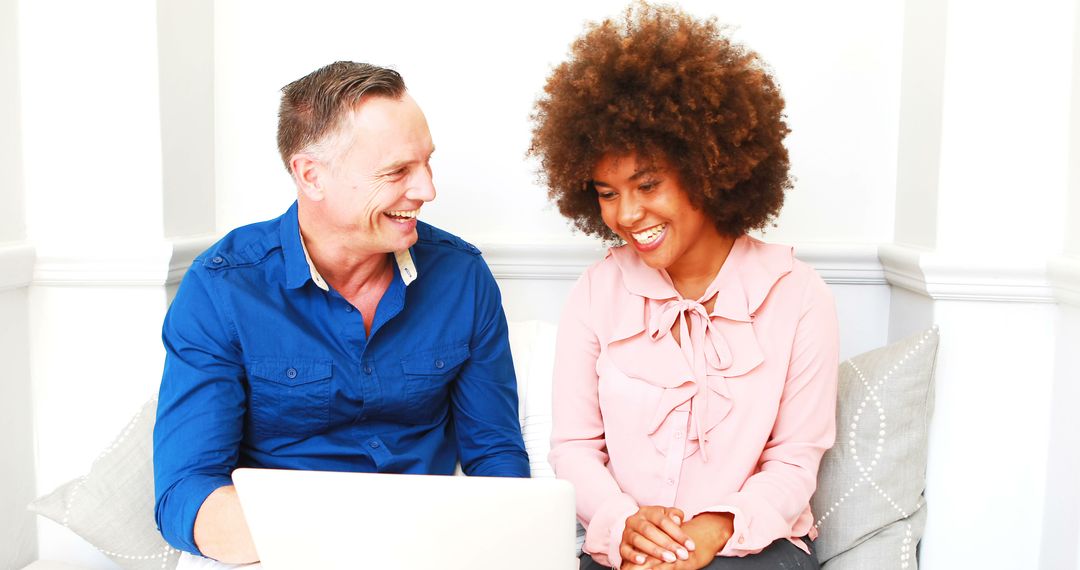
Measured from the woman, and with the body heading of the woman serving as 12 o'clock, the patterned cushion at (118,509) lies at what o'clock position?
The patterned cushion is roughly at 3 o'clock from the woman.

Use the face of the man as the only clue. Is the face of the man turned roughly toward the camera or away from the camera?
toward the camera

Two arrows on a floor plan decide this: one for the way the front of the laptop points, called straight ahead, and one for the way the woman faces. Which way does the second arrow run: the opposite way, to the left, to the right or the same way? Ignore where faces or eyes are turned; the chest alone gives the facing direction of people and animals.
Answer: the opposite way

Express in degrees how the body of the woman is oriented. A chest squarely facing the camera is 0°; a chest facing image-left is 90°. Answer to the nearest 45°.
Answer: approximately 0°

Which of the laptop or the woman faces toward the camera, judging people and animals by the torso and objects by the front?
the woman

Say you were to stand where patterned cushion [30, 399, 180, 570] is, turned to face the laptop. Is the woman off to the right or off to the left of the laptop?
left

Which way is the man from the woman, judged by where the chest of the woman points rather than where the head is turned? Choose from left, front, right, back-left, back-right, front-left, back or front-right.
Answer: right

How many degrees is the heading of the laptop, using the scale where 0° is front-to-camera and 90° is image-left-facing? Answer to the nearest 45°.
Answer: approximately 180°

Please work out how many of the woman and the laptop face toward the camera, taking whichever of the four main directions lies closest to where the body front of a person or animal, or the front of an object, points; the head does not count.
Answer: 1

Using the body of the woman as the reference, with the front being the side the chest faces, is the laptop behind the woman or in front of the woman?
in front

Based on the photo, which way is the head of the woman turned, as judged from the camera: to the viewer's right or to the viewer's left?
to the viewer's left

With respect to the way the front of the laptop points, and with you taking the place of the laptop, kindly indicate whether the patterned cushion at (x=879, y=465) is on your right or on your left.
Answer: on your right

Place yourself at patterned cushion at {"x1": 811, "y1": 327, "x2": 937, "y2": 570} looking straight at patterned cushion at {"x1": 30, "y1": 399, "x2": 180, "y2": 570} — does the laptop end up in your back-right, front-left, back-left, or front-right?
front-left

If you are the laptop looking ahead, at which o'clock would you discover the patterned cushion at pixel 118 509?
The patterned cushion is roughly at 11 o'clock from the laptop.
